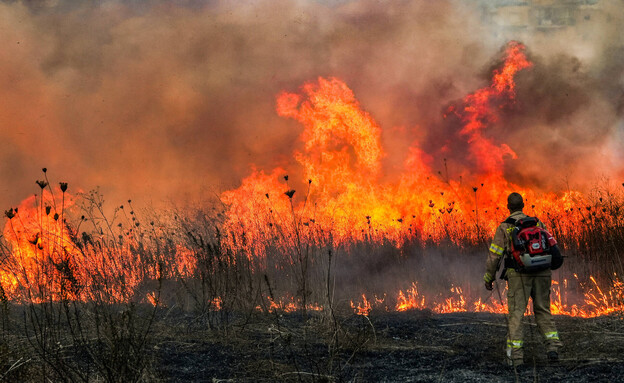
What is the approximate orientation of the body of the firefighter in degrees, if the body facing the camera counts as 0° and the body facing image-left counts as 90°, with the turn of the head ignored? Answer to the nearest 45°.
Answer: approximately 180°
